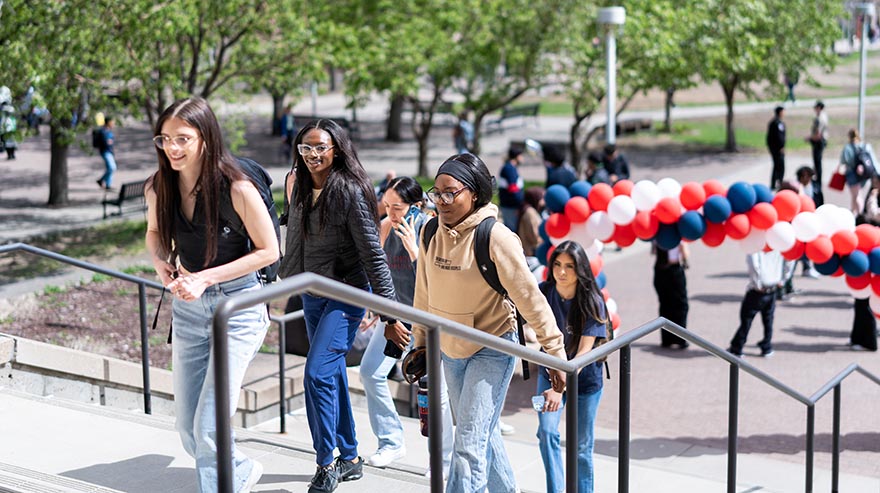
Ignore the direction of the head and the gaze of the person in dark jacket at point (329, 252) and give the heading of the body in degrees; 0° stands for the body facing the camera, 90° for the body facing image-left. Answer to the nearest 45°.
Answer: approximately 45°

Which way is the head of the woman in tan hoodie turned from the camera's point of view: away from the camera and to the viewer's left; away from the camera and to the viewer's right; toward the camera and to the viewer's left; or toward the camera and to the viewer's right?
toward the camera and to the viewer's left

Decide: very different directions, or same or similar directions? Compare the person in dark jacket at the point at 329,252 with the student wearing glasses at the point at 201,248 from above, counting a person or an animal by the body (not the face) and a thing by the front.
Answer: same or similar directions

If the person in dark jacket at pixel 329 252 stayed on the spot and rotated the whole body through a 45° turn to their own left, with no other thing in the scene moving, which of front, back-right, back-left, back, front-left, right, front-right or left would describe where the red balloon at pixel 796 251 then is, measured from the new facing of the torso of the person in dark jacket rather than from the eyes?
back-left

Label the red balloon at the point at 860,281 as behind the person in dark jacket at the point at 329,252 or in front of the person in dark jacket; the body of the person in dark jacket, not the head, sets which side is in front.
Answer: behind

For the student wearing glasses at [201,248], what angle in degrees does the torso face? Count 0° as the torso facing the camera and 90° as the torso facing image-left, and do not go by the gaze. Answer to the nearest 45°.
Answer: approximately 45°

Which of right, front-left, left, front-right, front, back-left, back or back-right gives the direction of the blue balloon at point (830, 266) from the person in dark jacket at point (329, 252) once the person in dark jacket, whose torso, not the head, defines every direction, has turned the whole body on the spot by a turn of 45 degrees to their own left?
back-left

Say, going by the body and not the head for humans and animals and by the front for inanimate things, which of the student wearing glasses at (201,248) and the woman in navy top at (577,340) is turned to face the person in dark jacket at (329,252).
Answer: the woman in navy top
